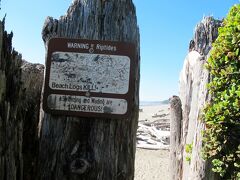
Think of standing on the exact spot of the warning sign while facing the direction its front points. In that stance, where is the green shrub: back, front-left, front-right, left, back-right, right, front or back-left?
back-left

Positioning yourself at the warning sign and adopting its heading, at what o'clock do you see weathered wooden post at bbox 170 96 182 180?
The weathered wooden post is roughly at 7 o'clock from the warning sign.

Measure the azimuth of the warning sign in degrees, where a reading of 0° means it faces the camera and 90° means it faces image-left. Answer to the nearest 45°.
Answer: approximately 0°
